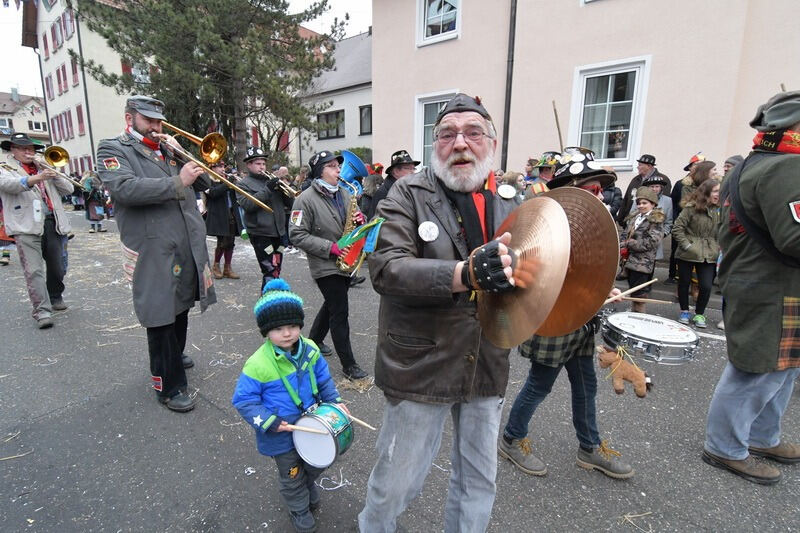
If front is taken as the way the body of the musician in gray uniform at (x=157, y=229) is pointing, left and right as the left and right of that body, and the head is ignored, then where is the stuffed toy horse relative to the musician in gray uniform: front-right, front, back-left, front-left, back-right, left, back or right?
front

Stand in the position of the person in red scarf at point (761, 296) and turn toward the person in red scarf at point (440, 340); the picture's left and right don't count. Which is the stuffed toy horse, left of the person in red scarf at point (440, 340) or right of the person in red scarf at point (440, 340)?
right

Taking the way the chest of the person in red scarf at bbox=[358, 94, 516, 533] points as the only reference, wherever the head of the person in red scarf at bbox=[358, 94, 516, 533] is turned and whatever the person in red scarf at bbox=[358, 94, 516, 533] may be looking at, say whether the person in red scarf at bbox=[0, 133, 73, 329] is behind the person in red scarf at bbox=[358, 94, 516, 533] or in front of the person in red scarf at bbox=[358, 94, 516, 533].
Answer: behind

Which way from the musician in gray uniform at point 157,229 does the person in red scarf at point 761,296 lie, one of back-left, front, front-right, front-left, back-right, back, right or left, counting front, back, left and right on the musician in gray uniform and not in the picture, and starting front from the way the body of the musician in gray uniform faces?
front

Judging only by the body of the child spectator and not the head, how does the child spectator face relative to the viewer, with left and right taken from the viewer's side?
facing the viewer and to the left of the viewer

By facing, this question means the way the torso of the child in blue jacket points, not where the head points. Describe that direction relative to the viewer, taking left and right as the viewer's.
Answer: facing the viewer and to the right of the viewer

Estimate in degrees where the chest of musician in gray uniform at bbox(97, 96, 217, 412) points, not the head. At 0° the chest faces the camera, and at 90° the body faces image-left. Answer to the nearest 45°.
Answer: approximately 315°

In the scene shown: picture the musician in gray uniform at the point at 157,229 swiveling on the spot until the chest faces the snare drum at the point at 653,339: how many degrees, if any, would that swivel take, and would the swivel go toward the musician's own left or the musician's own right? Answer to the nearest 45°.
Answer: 0° — they already face it

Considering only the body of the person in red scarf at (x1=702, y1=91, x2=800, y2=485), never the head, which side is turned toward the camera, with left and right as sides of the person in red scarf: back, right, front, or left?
right

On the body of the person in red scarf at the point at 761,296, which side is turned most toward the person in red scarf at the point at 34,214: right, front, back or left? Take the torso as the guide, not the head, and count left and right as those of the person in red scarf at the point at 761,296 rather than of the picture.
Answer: back

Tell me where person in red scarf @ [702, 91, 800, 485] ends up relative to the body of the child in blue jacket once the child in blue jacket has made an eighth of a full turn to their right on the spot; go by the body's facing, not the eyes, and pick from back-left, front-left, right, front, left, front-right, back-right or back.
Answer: left

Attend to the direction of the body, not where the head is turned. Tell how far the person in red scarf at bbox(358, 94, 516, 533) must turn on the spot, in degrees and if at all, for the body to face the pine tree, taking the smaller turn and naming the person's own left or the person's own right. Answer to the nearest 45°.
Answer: approximately 180°
